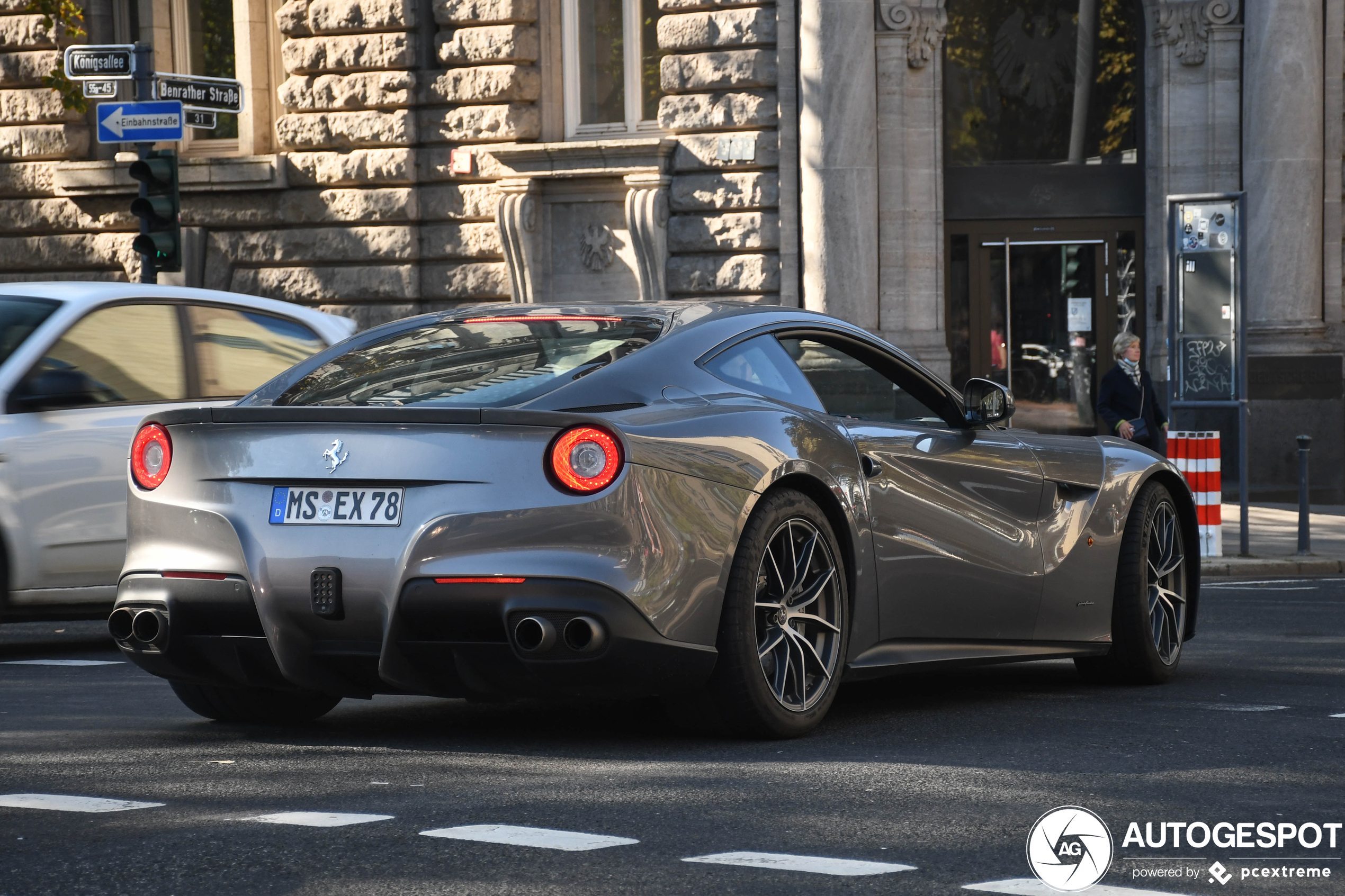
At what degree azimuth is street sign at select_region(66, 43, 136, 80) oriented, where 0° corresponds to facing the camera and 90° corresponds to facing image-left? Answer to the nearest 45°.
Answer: approximately 0°

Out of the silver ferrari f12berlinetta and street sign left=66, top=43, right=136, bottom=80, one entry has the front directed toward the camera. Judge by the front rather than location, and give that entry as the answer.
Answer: the street sign

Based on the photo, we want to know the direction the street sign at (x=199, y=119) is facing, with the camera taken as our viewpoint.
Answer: facing the viewer

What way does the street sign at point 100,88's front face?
toward the camera

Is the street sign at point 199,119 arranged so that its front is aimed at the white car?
yes

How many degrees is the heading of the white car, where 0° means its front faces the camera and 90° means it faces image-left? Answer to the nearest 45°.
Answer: approximately 45°

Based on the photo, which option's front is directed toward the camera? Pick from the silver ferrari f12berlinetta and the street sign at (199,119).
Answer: the street sign

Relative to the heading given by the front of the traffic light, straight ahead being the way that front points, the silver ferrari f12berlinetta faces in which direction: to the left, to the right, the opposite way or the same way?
the opposite way

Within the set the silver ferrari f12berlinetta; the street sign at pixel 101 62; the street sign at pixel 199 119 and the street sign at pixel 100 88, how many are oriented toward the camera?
3

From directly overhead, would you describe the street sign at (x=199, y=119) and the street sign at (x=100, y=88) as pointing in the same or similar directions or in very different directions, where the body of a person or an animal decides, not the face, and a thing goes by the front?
same or similar directions

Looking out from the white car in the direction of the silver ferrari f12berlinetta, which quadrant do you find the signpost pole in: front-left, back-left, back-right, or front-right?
back-left

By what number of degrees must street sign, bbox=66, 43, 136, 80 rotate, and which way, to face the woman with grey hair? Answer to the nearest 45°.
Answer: approximately 90° to its left

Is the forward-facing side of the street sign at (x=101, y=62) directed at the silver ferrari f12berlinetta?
yes

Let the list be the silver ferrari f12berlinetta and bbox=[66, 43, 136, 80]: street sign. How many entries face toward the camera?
1
